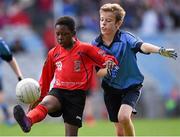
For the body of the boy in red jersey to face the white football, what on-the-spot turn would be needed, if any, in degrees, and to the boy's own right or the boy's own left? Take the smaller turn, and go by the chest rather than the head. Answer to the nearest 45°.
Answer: approximately 45° to the boy's own right

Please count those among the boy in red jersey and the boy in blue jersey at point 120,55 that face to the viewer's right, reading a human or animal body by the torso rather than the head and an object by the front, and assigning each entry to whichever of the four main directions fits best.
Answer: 0

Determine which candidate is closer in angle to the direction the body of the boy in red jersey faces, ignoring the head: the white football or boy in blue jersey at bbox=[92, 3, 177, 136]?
the white football

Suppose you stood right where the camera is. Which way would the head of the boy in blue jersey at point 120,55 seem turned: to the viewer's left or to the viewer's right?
to the viewer's left

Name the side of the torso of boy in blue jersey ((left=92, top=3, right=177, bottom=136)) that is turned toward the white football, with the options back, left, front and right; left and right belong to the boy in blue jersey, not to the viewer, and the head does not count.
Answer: front

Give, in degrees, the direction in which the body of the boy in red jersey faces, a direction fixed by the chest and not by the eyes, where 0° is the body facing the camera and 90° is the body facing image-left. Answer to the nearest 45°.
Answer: approximately 45°

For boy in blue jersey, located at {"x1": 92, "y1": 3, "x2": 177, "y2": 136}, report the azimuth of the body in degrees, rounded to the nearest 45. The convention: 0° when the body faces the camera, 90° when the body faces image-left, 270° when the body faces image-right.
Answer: approximately 45°
